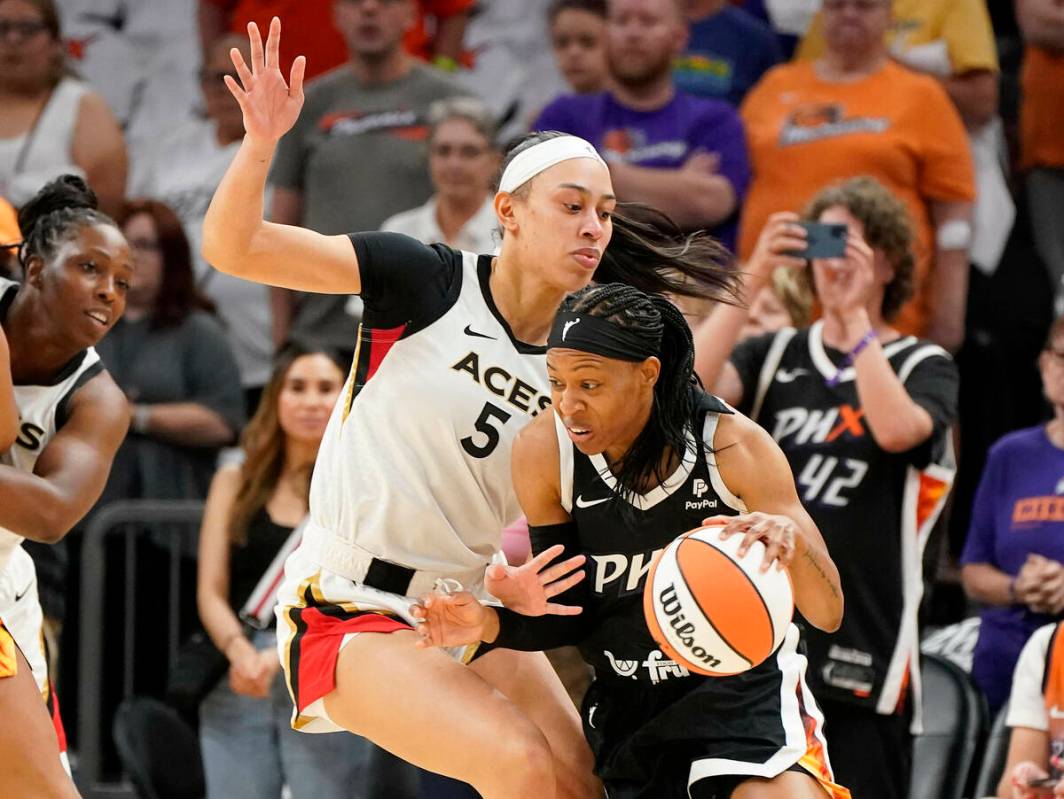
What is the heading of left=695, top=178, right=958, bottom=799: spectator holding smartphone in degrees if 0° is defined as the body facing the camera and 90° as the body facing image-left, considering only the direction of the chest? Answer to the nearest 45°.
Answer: approximately 45°

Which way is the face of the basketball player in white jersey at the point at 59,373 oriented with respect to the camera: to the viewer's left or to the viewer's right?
to the viewer's right

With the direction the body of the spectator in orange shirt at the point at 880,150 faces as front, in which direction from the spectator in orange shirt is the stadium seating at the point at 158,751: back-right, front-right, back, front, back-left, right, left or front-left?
front-right

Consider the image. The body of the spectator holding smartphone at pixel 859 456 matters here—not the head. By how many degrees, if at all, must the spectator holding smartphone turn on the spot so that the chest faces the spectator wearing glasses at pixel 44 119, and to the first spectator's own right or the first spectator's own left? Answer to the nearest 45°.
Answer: approximately 90° to the first spectator's own right

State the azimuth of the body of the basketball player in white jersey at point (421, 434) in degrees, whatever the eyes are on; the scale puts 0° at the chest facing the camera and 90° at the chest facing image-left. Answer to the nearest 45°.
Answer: approximately 315°

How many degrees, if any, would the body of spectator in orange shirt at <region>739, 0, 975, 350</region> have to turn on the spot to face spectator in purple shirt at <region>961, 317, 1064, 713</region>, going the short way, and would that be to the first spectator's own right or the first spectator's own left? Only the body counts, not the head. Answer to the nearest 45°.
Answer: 0° — they already face them

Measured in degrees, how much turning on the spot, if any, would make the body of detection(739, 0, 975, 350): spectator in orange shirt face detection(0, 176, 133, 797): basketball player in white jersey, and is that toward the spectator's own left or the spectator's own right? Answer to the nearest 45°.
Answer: approximately 45° to the spectator's own right
